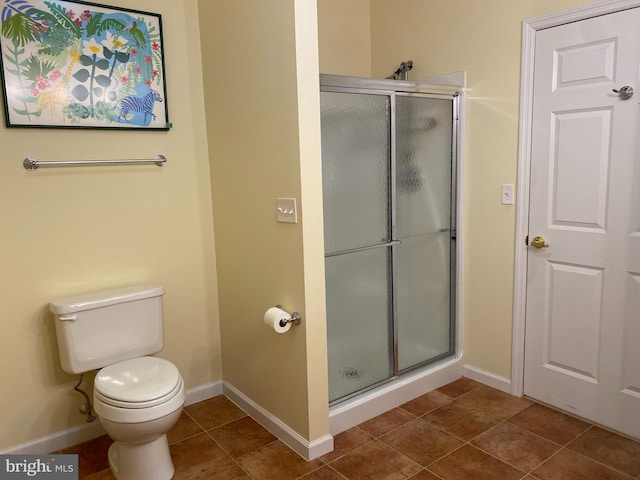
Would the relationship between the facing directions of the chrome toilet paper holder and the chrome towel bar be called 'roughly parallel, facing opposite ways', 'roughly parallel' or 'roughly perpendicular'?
roughly perpendicular

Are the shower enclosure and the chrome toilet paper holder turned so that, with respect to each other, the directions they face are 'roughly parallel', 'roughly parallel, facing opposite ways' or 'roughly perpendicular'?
roughly perpendicular

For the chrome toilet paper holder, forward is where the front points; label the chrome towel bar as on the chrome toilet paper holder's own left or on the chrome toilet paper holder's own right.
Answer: on the chrome toilet paper holder's own right

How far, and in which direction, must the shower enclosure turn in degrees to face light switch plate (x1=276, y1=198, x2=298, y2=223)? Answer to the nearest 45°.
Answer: approximately 90° to its right

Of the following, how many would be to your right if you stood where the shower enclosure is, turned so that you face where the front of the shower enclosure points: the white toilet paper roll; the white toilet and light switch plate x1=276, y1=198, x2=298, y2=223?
3

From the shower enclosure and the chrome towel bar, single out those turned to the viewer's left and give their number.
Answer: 0

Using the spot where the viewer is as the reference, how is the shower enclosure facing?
facing the viewer and to the right of the viewer

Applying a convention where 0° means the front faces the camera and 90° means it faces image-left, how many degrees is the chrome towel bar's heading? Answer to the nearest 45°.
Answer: approximately 0°

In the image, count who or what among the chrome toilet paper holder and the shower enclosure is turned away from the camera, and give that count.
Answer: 0

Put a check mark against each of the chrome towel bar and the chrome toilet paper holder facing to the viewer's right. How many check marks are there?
0

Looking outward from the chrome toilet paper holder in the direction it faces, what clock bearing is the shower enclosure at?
The shower enclosure is roughly at 6 o'clock from the chrome toilet paper holder.

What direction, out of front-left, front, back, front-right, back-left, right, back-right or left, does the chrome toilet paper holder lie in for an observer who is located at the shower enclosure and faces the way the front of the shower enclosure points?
right
